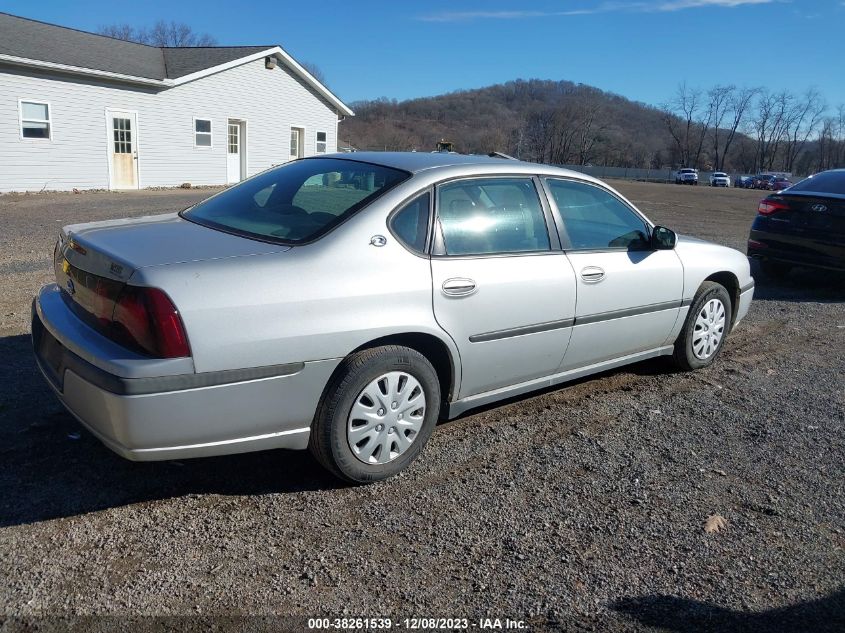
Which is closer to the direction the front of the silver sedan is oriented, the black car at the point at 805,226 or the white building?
the black car

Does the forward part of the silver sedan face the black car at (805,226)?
yes

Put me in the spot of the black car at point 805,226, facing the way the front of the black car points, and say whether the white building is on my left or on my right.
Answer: on my left

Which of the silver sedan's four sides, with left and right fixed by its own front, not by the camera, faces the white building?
left

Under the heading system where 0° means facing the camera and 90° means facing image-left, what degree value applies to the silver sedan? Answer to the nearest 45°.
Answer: approximately 225°

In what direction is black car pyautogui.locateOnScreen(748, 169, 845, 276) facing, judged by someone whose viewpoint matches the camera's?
facing away from the viewer and to the right of the viewer

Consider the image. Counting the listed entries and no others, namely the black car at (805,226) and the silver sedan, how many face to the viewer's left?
0
